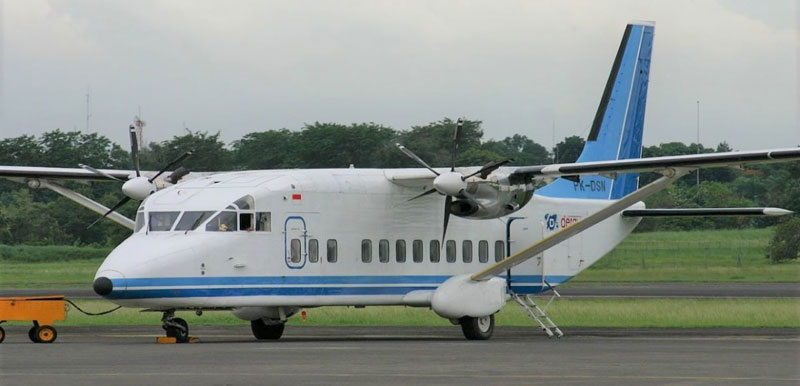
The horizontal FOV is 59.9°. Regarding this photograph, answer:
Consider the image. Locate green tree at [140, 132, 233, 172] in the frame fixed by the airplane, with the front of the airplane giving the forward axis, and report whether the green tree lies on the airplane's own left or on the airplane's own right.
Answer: on the airplane's own right

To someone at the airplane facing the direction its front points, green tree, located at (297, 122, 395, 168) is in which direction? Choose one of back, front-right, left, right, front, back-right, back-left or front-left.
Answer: back-right

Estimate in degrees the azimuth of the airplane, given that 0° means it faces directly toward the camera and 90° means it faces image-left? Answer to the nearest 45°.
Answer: approximately 45°

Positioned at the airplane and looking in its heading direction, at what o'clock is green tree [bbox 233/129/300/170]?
The green tree is roughly at 4 o'clock from the airplane.

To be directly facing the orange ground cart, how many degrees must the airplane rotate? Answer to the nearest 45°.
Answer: approximately 45° to its right
